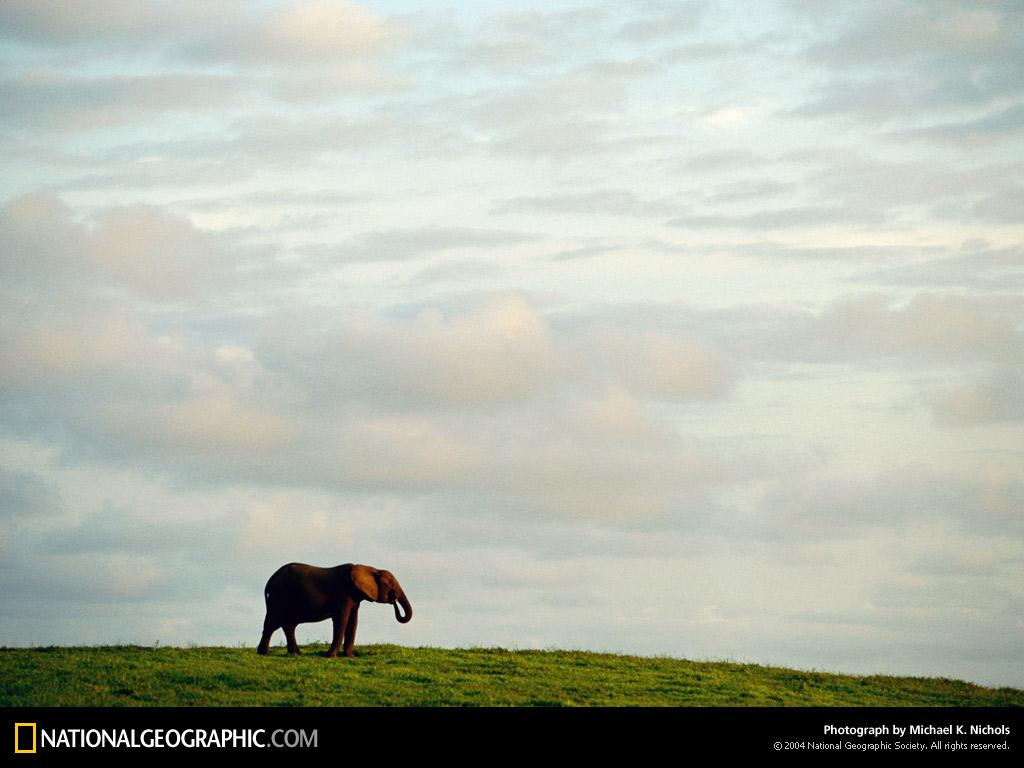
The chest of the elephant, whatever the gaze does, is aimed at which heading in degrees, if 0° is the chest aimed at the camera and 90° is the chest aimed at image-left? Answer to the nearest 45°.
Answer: approximately 270°
